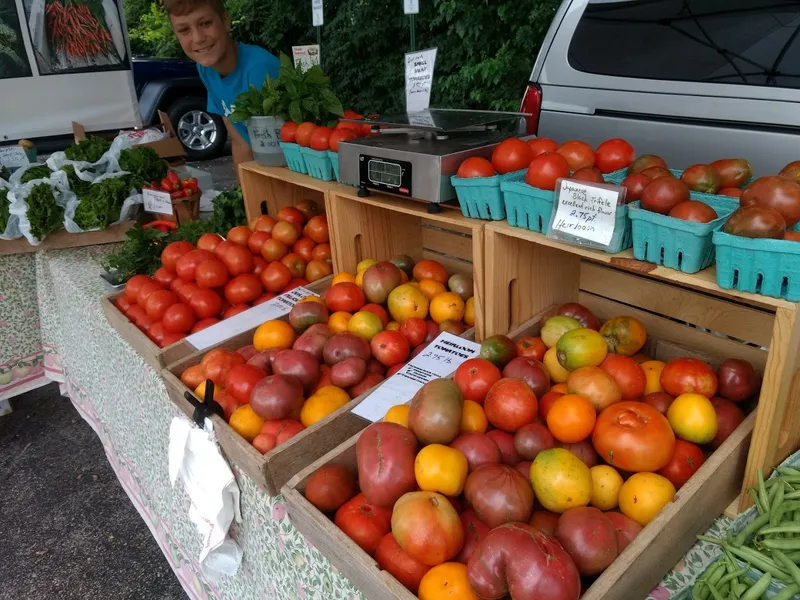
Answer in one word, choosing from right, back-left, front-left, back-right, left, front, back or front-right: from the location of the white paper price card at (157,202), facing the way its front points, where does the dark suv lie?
back

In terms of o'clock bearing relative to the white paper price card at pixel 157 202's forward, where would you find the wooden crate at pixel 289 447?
The wooden crate is roughly at 12 o'clock from the white paper price card.

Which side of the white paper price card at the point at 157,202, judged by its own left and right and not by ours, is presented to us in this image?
front

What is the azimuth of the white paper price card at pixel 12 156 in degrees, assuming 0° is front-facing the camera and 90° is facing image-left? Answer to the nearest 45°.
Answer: approximately 0°

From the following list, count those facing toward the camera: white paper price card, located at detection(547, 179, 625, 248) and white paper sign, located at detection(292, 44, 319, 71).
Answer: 2

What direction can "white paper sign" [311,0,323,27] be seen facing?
toward the camera

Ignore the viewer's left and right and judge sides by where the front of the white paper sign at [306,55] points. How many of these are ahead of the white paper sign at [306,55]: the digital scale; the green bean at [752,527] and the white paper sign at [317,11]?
2

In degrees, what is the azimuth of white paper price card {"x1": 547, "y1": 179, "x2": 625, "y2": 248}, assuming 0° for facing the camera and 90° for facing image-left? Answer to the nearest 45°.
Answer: approximately 0°

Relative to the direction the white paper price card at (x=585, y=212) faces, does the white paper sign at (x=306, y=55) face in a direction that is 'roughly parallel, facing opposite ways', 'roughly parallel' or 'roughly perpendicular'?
roughly parallel

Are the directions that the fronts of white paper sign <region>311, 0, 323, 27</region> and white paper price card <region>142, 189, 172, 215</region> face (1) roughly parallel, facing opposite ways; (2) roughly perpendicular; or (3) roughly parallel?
roughly parallel

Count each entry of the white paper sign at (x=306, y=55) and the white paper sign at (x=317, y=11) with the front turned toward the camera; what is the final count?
2

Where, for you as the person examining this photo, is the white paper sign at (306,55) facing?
facing the viewer

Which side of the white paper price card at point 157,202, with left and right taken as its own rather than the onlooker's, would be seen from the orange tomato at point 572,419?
front

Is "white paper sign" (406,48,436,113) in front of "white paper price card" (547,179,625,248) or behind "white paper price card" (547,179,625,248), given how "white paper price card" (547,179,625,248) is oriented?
behind

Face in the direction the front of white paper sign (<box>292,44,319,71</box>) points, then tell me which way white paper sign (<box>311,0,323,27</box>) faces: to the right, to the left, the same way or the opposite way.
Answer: the same way

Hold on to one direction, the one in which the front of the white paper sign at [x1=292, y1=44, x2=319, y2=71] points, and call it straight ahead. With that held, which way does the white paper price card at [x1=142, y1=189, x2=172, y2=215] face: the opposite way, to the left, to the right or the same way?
the same way

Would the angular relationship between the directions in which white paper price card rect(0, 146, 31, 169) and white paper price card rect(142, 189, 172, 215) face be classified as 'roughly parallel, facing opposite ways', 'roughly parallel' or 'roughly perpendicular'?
roughly parallel
